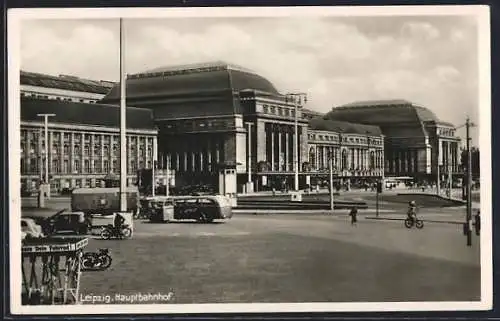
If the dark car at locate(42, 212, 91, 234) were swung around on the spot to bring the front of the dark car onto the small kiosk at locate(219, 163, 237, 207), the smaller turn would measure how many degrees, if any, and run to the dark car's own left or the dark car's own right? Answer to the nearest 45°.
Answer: approximately 180°

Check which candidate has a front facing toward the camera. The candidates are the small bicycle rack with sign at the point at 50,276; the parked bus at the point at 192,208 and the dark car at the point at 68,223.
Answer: the small bicycle rack with sign

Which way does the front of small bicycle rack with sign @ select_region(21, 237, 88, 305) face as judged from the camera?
facing the viewer

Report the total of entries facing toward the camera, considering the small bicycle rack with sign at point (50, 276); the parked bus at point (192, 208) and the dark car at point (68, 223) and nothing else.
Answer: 1

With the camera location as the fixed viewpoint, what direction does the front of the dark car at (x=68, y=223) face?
facing to the left of the viewer
